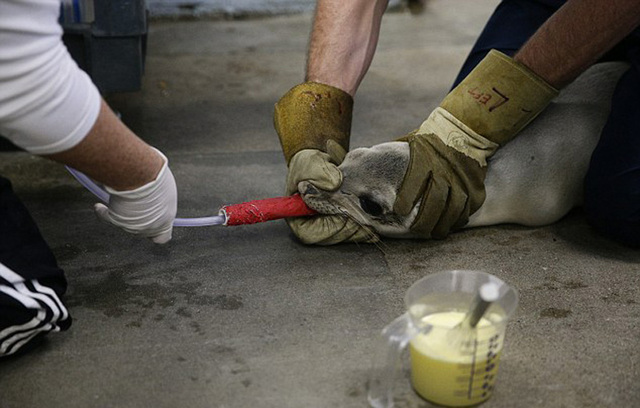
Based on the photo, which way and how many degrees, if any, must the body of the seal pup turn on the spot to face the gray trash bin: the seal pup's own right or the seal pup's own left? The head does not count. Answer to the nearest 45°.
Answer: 0° — it already faces it

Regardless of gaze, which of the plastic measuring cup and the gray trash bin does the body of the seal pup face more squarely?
the gray trash bin

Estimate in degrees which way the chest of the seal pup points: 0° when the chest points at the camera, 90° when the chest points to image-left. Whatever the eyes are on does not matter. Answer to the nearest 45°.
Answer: approximately 90°

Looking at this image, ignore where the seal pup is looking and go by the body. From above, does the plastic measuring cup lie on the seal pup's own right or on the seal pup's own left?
on the seal pup's own left
